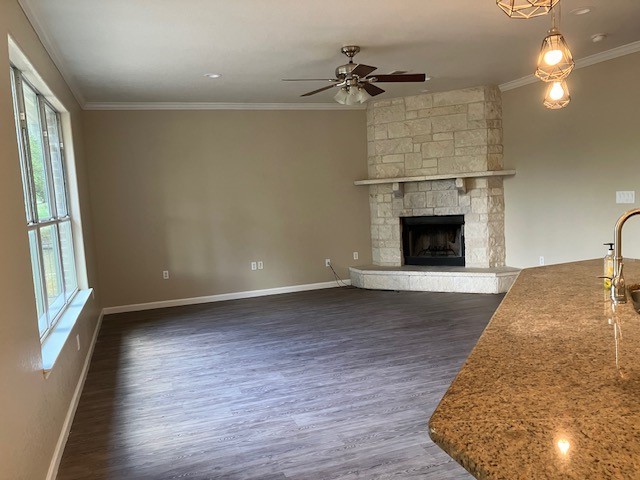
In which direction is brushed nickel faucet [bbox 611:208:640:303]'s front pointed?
to the viewer's right

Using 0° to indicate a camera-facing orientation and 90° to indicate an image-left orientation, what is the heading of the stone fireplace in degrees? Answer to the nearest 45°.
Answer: approximately 0°

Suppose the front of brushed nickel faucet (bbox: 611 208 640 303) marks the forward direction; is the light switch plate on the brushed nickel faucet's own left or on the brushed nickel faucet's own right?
on the brushed nickel faucet's own left

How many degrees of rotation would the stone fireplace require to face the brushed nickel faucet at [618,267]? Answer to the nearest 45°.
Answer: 0° — it already faces it

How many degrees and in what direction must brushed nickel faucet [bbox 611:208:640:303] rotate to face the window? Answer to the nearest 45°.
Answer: approximately 180°

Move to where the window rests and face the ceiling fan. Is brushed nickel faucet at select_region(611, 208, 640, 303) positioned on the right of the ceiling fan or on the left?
right

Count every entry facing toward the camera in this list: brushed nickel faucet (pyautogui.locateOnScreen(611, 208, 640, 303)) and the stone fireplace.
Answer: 1

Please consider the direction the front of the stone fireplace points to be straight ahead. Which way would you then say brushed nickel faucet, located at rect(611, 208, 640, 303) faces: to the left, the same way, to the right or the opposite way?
to the left

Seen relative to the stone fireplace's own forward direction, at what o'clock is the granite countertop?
The granite countertop is roughly at 12 o'clock from the stone fireplace.

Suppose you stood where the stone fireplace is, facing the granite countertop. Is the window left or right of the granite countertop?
right
